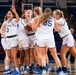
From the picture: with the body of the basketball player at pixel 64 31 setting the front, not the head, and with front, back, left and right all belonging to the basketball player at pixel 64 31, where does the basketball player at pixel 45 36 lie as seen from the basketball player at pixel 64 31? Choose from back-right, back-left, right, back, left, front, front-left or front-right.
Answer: front-left

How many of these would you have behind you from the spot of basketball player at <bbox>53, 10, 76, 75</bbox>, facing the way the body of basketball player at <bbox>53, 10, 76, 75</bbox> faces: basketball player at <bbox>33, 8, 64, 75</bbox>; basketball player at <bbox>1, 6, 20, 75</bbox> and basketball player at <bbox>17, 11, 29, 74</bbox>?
0

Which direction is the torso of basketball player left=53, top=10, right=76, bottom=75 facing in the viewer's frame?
to the viewer's left

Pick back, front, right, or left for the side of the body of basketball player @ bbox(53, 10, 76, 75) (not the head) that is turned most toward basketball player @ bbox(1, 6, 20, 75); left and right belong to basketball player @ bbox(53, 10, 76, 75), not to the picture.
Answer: front

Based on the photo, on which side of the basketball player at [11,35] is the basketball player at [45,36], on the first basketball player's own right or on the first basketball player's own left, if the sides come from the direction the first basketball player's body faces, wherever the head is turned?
on the first basketball player's own left

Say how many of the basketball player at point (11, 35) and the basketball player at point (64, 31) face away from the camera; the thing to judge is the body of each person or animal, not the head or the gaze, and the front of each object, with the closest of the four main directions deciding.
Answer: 0

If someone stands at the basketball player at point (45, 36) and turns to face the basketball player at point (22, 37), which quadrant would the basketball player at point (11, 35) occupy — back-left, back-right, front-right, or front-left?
front-left

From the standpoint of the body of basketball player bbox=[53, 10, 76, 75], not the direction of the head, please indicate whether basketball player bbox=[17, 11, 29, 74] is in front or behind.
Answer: in front

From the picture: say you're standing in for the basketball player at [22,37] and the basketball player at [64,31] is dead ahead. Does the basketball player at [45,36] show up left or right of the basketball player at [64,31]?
right
